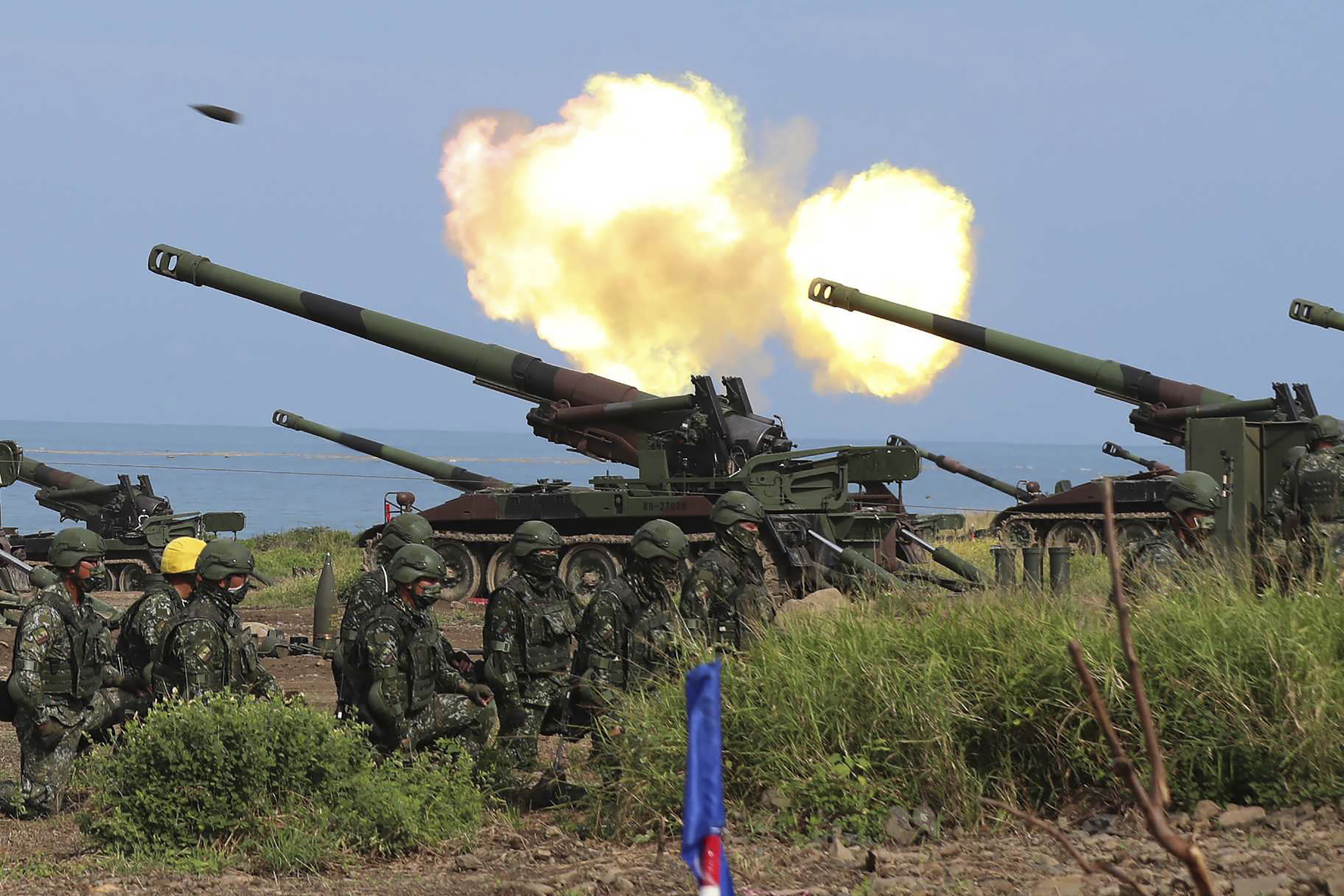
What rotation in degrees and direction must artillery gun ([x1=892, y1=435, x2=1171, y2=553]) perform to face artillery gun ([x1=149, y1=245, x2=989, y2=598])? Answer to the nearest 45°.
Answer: approximately 45° to its left

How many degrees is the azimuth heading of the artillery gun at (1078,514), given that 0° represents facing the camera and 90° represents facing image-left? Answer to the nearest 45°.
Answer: approximately 90°

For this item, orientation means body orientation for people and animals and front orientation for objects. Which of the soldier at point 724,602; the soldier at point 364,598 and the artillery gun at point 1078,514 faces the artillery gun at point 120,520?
the artillery gun at point 1078,514

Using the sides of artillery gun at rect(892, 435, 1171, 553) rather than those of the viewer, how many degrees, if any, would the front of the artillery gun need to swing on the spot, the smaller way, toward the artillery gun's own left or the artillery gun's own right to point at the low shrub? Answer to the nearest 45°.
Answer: approximately 90° to the artillery gun's own left

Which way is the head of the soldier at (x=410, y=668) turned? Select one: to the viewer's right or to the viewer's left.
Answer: to the viewer's right
